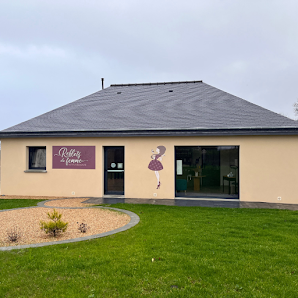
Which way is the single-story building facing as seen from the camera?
toward the camera
